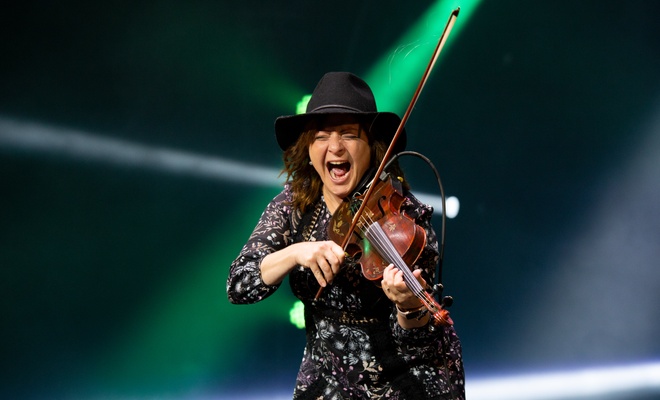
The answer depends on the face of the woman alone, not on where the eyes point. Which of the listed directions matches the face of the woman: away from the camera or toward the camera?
toward the camera

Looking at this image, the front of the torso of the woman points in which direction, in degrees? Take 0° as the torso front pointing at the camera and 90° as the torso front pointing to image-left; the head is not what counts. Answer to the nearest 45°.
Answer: approximately 0°
